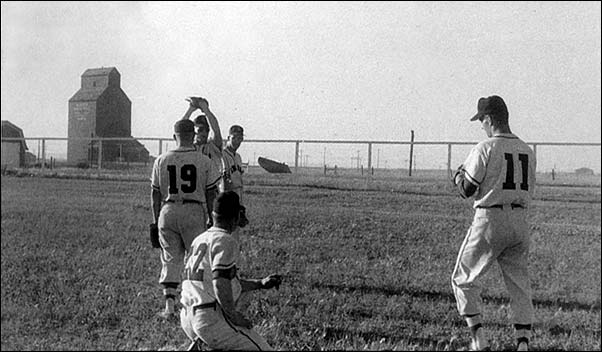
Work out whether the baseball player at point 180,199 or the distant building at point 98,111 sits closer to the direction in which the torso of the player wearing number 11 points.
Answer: the distant building

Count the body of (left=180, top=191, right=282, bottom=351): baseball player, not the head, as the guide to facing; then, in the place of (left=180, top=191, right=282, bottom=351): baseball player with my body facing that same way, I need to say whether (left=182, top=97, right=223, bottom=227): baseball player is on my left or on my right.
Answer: on my left

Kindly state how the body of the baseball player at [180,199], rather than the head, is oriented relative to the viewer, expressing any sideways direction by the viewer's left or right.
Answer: facing away from the viewer

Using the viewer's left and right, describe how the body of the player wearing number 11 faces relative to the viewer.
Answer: facing away from the viewer and to the left of the viewer

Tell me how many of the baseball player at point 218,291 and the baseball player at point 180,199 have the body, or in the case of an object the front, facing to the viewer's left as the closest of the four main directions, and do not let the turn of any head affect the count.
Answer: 0

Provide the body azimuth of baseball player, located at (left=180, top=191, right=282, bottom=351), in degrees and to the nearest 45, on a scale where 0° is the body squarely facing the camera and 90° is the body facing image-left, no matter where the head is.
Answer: approximately 225°

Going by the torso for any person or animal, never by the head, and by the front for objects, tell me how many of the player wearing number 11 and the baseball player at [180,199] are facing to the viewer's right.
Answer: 0

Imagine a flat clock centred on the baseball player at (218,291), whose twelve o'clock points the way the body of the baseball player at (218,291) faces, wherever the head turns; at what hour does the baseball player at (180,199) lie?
the baseball player at (180,199) is roughly at 10 o'clock from the baseball player at (218,291).

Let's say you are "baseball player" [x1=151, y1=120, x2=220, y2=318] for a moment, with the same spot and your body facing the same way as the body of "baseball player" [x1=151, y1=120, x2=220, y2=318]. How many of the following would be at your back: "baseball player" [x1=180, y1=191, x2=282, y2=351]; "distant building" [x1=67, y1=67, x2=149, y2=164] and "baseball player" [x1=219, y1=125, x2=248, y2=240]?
1

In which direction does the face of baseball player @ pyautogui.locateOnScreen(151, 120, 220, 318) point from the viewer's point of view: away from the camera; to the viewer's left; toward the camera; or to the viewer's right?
away from the camera

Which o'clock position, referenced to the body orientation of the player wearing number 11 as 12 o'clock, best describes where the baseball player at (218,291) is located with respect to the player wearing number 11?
The baseball player is roughly at 9 o'clock from the player wearing number 11.

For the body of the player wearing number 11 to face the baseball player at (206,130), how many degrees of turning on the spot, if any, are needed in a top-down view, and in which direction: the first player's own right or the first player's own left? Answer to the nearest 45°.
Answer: approximately 45° to the first player's own left
